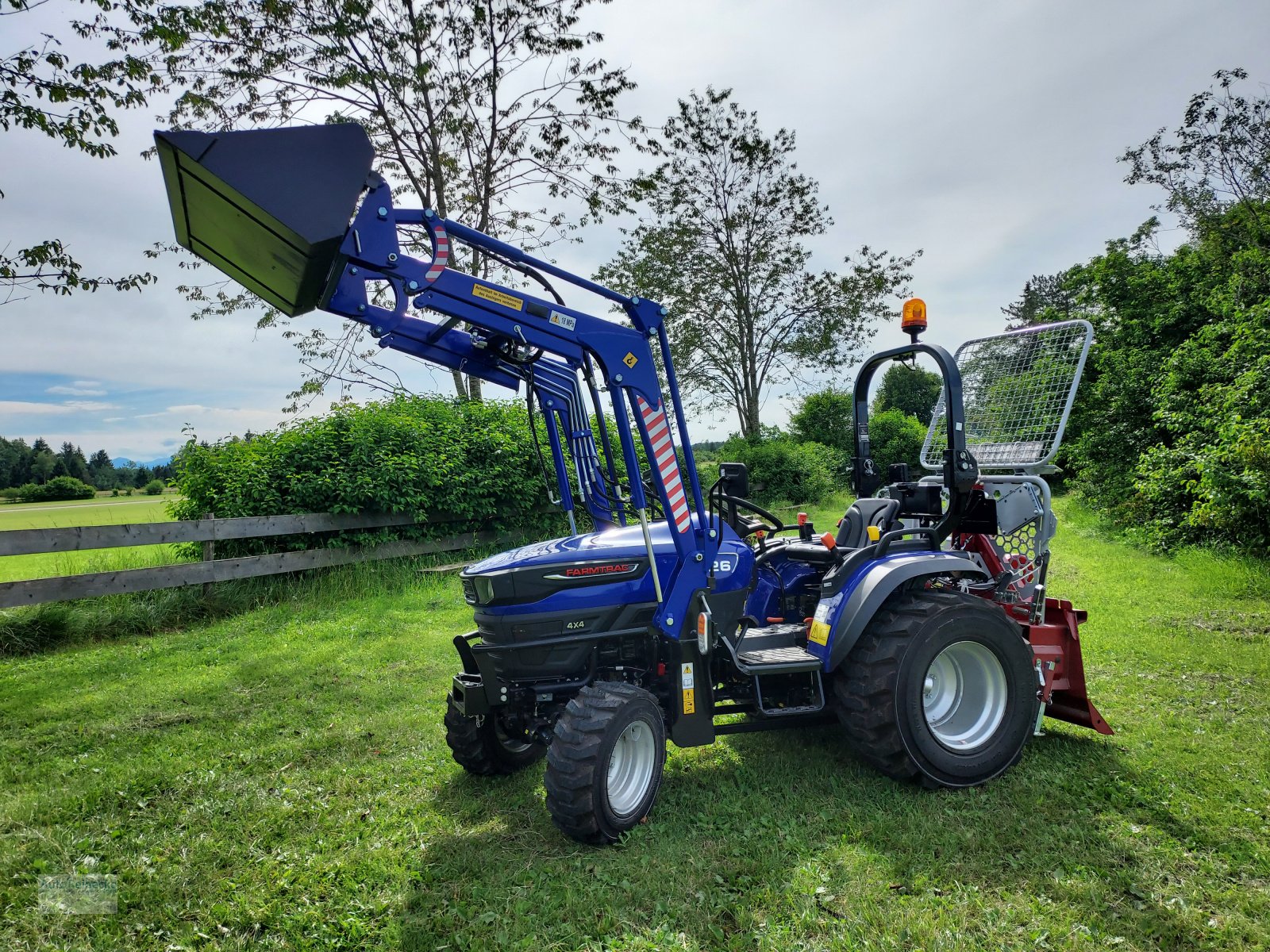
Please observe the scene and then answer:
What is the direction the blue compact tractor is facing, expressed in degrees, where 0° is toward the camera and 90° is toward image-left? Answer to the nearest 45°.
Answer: approximately 45°

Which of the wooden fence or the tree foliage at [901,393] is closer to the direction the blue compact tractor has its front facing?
the wooden fence

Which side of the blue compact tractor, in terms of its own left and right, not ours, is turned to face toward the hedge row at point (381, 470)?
right

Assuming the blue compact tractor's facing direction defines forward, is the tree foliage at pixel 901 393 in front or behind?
behind

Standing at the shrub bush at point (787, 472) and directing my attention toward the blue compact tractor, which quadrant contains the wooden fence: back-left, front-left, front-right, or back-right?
front-right

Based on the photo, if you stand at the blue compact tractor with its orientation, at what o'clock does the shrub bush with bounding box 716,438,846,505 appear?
The shrub bush is roughly at 5 o'clock from the blue compact tractor.

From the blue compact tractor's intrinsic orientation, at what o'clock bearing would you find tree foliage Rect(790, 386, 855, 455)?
The tree foliage is roughly at 5 o'clock from the blue compact tractor.

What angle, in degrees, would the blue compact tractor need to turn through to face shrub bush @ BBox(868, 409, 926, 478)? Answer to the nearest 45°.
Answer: approximately 135° to its right

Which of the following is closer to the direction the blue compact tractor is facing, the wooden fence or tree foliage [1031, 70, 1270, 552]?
the wooden fence

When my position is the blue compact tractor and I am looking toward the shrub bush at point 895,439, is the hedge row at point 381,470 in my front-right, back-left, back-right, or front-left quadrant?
front-left

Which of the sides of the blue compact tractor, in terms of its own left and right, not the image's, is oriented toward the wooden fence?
right

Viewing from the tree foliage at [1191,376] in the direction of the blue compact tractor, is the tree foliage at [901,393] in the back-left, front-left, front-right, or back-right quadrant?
back-right

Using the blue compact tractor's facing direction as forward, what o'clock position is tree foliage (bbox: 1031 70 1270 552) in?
The tree foliage is roughly at 6 o'clock from the blue compact tractor.

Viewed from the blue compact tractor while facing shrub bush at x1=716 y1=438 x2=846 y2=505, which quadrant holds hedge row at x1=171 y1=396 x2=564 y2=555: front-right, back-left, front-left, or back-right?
front-left
